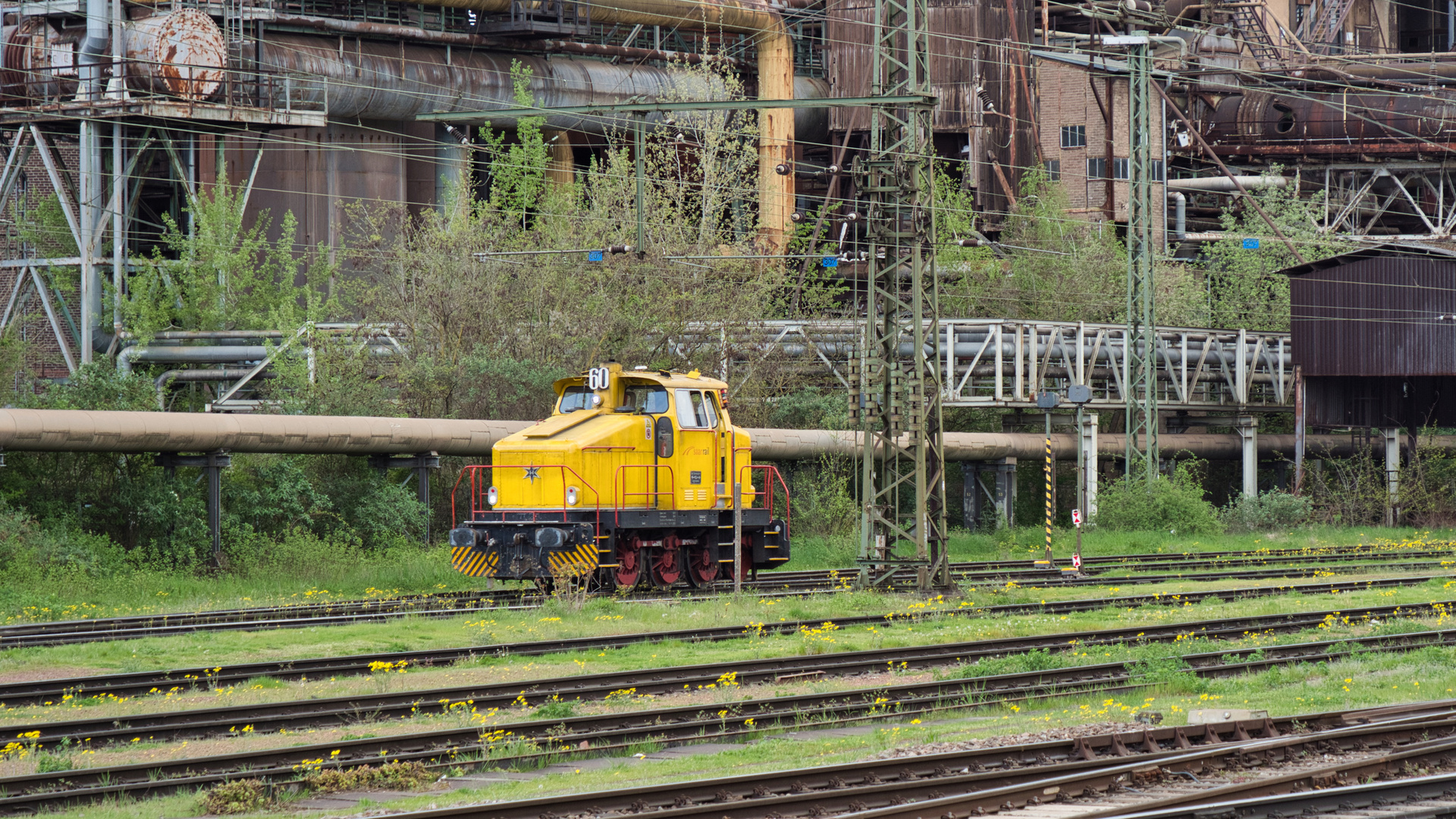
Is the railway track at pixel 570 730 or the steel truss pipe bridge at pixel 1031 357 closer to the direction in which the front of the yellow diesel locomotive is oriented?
the railway track

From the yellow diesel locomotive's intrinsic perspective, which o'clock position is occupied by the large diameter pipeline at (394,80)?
The large diameter pipeline is roughly at 4 o'clock from the yellow diesel locomotive.

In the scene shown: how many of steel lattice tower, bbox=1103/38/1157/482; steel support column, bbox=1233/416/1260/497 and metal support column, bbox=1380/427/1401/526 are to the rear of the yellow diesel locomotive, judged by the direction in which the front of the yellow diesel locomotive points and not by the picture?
3

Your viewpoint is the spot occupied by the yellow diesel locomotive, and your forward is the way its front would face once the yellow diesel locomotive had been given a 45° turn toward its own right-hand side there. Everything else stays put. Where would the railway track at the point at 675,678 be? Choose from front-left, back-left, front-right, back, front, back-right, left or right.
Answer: left

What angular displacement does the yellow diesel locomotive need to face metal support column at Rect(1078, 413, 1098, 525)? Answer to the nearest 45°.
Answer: approximately 180°

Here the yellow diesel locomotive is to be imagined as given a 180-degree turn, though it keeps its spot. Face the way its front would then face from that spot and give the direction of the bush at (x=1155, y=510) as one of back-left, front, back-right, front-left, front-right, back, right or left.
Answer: front

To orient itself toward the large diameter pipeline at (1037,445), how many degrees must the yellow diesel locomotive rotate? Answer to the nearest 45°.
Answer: approximately 180°

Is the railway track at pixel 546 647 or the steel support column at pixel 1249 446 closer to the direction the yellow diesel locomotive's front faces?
the railway track

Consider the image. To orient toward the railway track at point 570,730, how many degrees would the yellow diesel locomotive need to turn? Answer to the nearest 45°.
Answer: approximately 45° to its left

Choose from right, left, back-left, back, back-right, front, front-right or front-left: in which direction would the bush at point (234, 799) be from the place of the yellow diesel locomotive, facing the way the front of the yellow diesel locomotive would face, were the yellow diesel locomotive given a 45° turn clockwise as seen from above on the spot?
left

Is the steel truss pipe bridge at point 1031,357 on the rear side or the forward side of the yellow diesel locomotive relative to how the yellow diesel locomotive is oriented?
on the rear side

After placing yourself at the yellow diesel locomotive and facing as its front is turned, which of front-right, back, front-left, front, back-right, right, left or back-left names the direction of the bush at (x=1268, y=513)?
back

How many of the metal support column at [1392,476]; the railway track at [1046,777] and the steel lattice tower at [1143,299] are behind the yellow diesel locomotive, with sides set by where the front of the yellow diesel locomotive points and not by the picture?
2

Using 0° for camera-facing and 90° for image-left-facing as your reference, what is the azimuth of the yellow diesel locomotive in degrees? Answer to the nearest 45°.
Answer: approximately 45°

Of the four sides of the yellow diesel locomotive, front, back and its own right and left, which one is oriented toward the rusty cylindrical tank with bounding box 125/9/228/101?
right
